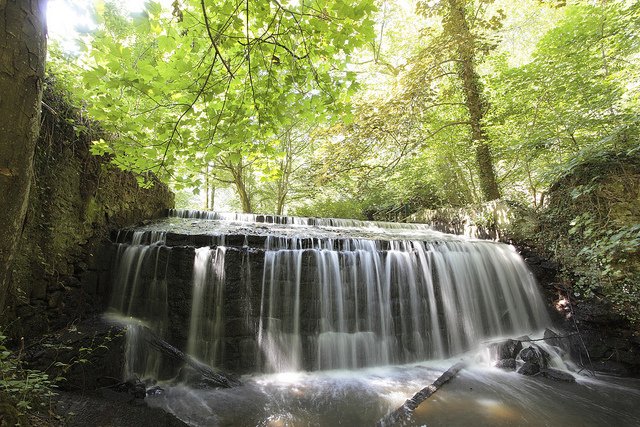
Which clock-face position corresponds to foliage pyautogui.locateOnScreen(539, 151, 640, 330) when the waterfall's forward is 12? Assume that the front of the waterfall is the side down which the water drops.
The foliage is roughly at 9 o'clock from the waterfall.

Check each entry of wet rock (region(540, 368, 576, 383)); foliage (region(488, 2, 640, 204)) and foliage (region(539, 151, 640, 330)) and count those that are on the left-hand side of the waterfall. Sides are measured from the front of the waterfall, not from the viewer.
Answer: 3

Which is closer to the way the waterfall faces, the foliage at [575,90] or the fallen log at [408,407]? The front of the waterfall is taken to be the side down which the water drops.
the fallen log

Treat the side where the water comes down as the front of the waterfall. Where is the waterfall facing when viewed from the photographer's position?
facing the viewer

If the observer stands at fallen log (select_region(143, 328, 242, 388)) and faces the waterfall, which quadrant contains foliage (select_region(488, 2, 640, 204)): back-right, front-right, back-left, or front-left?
front-right

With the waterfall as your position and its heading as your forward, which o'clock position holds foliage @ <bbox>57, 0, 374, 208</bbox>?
The foliage is roughly at 12 o'clock from the waterfall.

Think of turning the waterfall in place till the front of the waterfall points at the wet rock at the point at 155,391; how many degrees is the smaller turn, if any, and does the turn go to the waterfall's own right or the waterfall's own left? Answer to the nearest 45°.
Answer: approximately 45° to the waterfall's own right

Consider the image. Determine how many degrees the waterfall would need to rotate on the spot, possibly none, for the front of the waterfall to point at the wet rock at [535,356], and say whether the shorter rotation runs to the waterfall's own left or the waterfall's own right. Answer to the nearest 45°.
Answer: approximately 90° to the waterfall's own left

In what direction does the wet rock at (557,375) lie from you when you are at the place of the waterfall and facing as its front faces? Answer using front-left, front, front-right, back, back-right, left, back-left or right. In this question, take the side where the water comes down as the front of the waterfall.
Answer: left

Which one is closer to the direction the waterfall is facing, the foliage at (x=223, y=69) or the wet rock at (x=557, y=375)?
the foliage

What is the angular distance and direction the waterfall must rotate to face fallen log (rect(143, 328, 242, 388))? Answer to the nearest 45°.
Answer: approximately 45° to its right

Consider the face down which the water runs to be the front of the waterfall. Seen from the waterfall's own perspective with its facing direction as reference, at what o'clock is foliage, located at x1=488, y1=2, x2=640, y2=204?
The foliage is roughly at 9 o'clock from the waterfall.

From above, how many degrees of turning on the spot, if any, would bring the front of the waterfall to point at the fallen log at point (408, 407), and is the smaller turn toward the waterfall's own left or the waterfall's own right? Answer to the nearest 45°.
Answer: approximately 45° to the waterfall's own left
